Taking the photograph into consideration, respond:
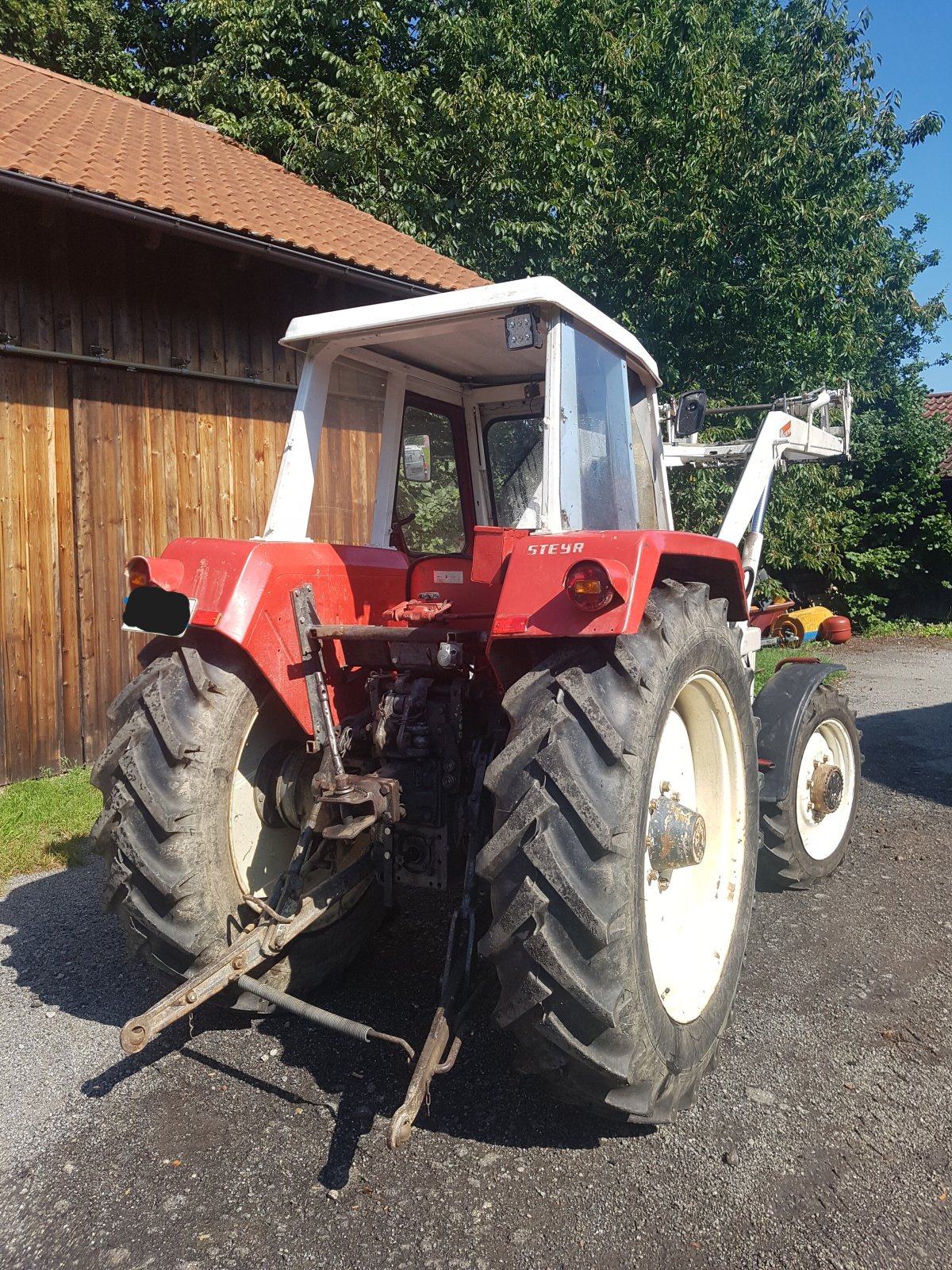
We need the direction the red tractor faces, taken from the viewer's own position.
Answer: facing away from the viewer and to the right of the viewer

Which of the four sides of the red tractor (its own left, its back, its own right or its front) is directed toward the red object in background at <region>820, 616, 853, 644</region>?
front
